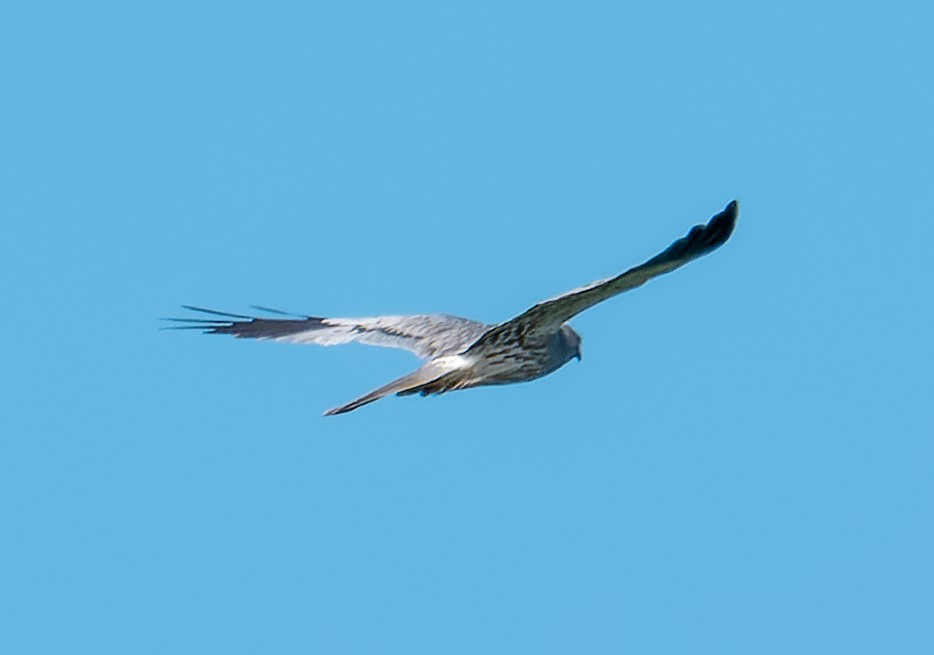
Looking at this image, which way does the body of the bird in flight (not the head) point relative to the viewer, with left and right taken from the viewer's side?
facing away from the viewer and to the right of the viewer
